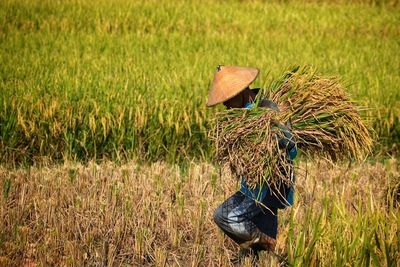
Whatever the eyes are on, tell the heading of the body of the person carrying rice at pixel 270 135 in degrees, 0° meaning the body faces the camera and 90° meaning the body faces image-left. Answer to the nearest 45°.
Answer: approximately 90°
